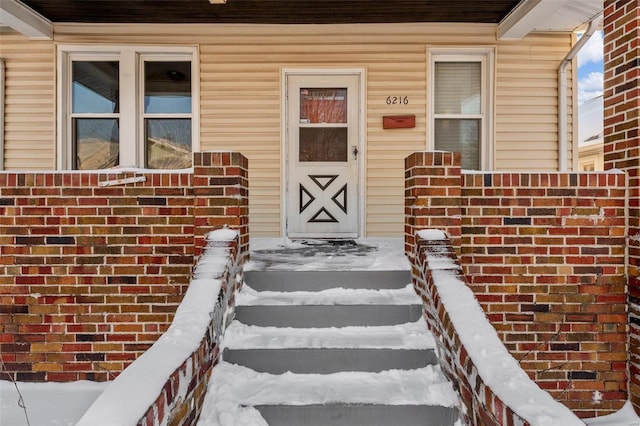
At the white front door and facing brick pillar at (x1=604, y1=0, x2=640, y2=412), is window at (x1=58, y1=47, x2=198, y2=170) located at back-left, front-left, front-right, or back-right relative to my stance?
back-right

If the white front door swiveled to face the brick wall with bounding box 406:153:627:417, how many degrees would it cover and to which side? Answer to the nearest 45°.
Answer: approximately 45° to its left

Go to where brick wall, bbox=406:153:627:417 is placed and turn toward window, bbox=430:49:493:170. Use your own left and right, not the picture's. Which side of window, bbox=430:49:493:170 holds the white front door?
left

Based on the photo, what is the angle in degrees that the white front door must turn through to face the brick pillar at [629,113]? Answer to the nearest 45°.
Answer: approximately 45° to its left

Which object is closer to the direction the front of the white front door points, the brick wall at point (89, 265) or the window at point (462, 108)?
the brick wall

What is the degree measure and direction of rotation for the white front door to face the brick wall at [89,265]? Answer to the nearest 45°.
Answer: approximately 45° to its right

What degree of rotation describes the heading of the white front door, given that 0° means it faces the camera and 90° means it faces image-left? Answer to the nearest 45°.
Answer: approximately 0°

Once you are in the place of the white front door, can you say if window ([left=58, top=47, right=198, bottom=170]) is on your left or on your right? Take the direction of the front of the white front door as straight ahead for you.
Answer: on your right

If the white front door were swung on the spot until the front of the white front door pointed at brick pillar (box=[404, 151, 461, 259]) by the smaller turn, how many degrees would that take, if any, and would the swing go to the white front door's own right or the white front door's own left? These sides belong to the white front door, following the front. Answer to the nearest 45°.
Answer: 0° — it already faces it

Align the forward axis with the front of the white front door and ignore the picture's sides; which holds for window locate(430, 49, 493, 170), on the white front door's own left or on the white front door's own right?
on the white front door's own left
